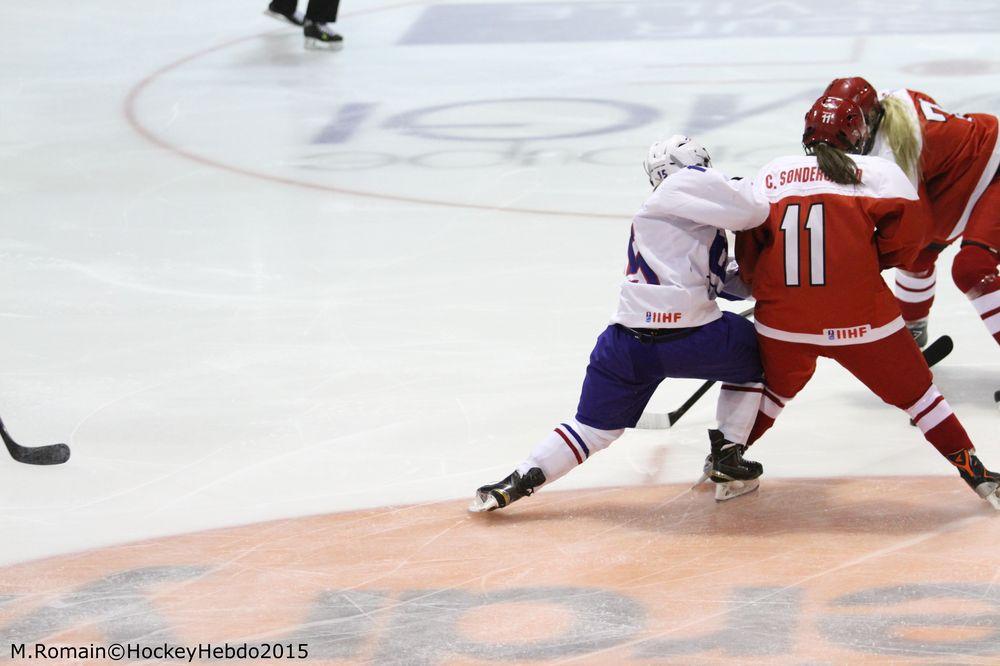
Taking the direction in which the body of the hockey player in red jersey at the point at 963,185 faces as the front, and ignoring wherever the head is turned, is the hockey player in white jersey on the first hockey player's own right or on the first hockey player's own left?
on the first hockey player's own left

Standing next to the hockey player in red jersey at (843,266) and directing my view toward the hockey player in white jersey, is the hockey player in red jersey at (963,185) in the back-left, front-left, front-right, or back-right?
back-right

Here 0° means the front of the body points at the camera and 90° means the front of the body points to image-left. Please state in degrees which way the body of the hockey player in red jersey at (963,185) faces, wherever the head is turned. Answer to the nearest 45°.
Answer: approximately 90°

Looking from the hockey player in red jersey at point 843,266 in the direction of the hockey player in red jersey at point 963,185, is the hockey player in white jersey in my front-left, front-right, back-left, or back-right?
back-left

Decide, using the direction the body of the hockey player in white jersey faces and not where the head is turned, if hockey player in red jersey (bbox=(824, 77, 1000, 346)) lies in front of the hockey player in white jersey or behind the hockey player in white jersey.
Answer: in front

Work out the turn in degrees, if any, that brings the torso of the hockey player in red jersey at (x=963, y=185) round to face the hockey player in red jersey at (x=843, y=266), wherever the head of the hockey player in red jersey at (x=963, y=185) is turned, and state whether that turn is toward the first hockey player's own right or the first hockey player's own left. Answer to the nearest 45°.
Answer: approximately 90° to the first hockey player's own left

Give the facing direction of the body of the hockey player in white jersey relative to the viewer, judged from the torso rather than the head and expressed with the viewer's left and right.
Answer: facing away from the viewer and to the right of the viewer
